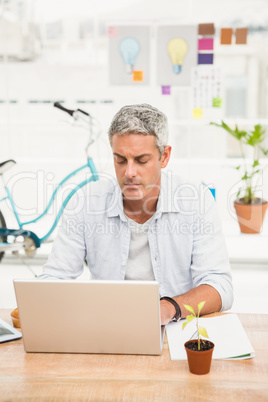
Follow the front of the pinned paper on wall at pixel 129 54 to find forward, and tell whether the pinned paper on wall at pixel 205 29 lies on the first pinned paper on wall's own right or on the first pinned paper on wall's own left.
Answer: on the first pinned paper on wall's own left

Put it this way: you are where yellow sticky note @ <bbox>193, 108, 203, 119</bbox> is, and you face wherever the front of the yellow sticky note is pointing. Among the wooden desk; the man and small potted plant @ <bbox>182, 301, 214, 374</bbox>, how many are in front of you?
3

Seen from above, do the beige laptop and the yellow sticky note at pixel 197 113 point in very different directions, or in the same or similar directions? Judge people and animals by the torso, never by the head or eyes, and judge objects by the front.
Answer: very different directions

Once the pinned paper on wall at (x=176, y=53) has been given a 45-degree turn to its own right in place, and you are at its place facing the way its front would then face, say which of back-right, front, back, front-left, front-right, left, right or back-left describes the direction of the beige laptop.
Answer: front-left

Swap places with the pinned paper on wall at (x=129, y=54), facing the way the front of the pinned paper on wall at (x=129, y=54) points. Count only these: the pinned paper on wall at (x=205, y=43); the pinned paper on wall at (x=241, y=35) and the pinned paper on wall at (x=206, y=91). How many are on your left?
3

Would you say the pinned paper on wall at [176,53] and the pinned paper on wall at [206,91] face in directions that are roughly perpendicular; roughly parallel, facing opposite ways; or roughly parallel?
roughly parallel

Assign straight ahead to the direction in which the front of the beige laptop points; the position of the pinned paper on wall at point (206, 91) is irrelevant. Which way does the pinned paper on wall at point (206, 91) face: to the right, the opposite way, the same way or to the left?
the opposite way

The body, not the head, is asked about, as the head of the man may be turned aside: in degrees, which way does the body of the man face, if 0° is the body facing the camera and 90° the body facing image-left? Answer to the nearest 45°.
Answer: approximately 0°

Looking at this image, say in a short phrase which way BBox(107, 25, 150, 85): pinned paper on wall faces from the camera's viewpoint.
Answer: facing the viewer

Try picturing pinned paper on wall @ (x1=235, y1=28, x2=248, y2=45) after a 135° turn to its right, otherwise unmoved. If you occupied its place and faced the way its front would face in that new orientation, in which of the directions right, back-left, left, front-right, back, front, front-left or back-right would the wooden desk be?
back-left

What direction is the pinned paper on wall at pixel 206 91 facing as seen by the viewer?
toward the camera

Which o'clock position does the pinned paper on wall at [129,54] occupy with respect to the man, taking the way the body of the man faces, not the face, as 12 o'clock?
The pinned paper on wall is roughly at 6 o'clock from the man.

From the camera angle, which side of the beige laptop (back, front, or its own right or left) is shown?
back
